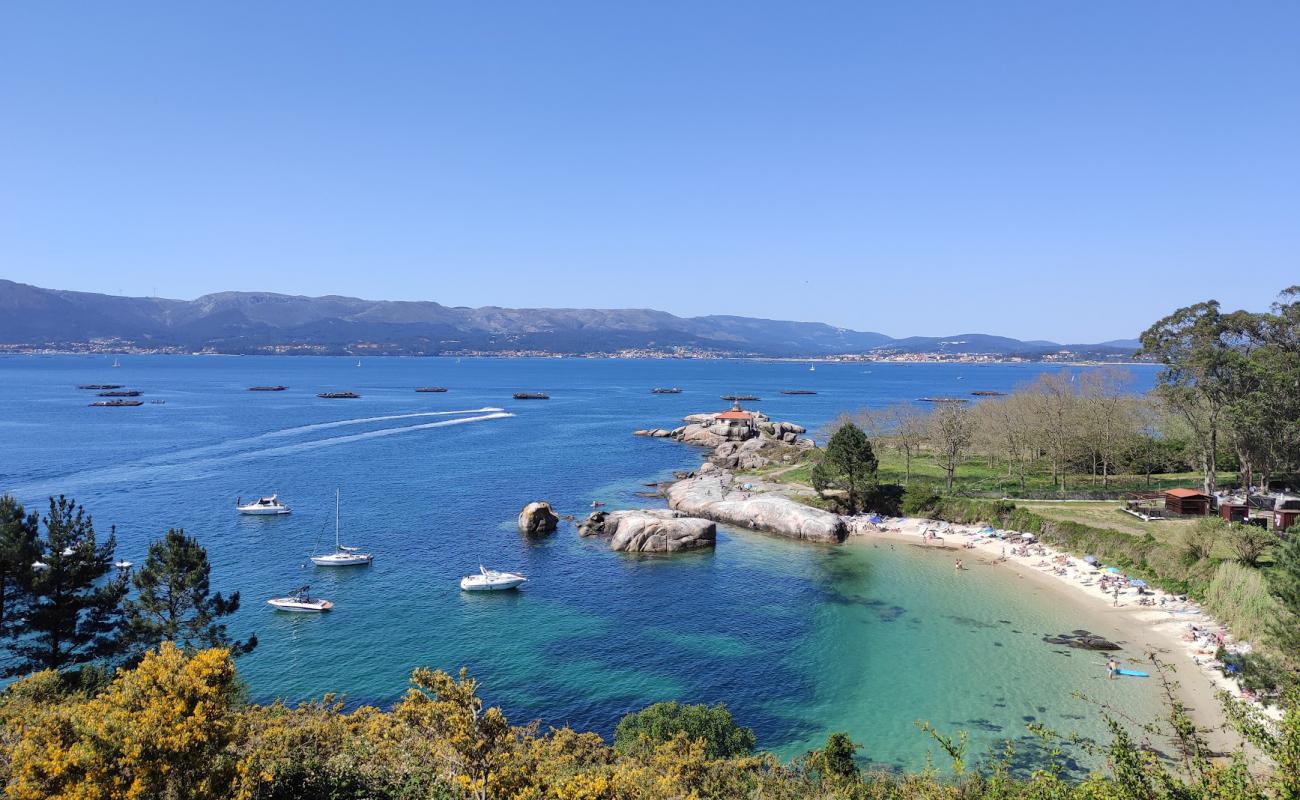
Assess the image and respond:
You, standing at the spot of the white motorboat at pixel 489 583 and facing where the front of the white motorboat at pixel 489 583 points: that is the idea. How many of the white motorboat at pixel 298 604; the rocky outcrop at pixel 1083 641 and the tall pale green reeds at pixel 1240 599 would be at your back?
1

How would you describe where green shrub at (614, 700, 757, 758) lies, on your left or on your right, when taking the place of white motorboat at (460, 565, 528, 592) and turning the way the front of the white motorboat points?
on your right

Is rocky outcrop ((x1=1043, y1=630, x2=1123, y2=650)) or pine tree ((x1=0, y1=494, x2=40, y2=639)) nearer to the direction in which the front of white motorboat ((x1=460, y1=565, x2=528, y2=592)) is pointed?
the rocky outcrop

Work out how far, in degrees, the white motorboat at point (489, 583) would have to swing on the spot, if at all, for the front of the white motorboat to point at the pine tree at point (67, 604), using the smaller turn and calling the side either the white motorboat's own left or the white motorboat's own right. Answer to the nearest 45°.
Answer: approximately 135° to the white motorboat's own right

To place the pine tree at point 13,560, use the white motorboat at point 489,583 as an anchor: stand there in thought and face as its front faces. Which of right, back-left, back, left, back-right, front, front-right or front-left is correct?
back-right

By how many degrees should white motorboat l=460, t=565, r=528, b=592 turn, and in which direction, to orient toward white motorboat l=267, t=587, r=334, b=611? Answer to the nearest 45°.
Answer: approximately 180°

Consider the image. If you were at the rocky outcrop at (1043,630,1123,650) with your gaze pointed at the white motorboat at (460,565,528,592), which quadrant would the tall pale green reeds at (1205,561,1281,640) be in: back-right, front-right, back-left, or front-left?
back-right

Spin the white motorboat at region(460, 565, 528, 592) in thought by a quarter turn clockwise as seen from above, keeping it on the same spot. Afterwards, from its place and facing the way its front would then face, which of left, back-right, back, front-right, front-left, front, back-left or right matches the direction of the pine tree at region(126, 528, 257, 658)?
front-right

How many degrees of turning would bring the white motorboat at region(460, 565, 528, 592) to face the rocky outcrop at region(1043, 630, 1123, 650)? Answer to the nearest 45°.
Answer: approximately 45° to its right

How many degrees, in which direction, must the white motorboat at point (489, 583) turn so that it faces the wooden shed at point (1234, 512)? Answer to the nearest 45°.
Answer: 0° — it already faces it

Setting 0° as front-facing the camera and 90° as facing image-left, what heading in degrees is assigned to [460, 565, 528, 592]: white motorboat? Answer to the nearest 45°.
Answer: approximately 270°

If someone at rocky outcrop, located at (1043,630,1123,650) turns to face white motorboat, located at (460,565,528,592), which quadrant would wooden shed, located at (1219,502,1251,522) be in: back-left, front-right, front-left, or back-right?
back-right
